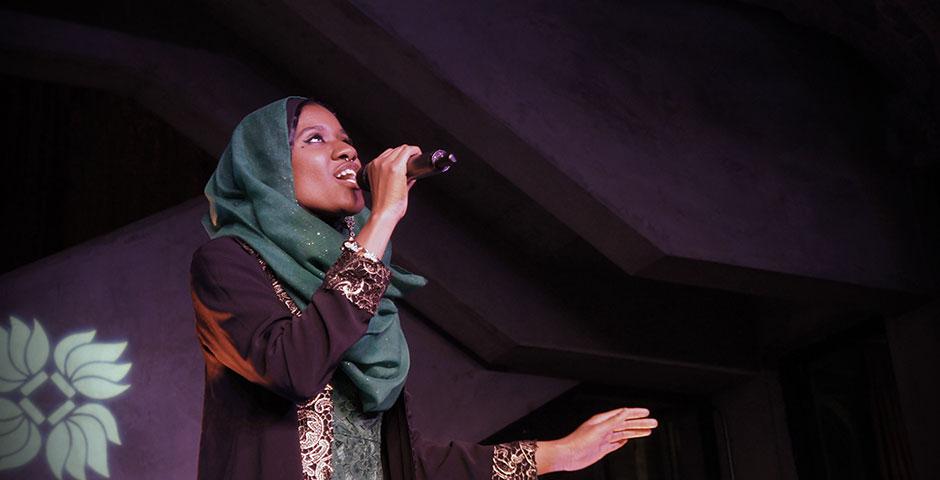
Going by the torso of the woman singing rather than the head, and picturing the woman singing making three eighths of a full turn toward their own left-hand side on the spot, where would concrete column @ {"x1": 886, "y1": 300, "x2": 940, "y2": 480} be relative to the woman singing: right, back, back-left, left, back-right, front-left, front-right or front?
front-right

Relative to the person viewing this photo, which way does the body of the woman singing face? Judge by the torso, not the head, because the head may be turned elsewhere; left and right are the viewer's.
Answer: facing the viewer and to the right of the viewer
